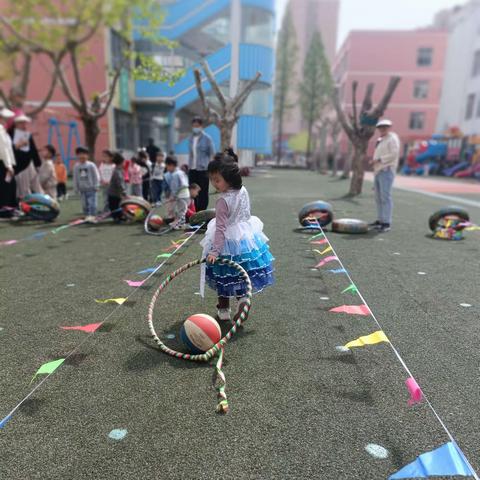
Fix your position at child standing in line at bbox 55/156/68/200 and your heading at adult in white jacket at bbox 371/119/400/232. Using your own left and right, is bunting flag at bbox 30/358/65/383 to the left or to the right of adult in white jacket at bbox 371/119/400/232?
right

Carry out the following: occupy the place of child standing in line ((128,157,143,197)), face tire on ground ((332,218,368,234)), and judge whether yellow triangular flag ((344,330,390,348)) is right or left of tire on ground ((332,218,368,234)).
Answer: right

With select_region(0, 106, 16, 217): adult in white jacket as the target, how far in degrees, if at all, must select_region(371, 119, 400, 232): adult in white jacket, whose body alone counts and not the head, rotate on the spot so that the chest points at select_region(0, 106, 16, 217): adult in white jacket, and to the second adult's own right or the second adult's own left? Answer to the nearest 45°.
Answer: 0° — they already face them

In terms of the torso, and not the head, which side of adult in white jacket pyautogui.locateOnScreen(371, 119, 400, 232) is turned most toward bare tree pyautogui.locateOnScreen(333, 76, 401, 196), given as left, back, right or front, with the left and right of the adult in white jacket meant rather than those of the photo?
right

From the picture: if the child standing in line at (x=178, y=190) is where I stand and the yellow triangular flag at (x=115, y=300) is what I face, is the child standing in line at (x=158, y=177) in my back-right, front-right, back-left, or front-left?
back-right

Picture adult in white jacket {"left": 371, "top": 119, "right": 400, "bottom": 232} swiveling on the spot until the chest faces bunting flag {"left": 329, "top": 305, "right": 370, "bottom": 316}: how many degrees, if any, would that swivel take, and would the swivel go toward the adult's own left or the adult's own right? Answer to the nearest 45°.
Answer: approximately 90° to the adult's own left

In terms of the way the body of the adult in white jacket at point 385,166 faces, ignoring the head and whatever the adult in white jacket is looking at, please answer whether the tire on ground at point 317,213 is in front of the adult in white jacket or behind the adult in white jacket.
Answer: in front

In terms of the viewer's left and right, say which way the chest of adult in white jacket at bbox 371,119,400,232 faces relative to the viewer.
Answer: facing to the left of the viewer

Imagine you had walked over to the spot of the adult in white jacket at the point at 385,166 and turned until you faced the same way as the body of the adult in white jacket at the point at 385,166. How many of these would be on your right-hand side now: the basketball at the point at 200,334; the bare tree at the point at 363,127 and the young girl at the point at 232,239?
1

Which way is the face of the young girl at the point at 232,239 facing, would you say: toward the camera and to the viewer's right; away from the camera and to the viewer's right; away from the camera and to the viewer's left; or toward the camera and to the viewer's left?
toward the camera and to the viewer's left
